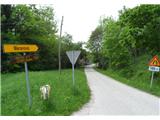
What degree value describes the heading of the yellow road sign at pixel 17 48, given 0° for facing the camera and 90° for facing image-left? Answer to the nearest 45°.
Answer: approximately 0°
